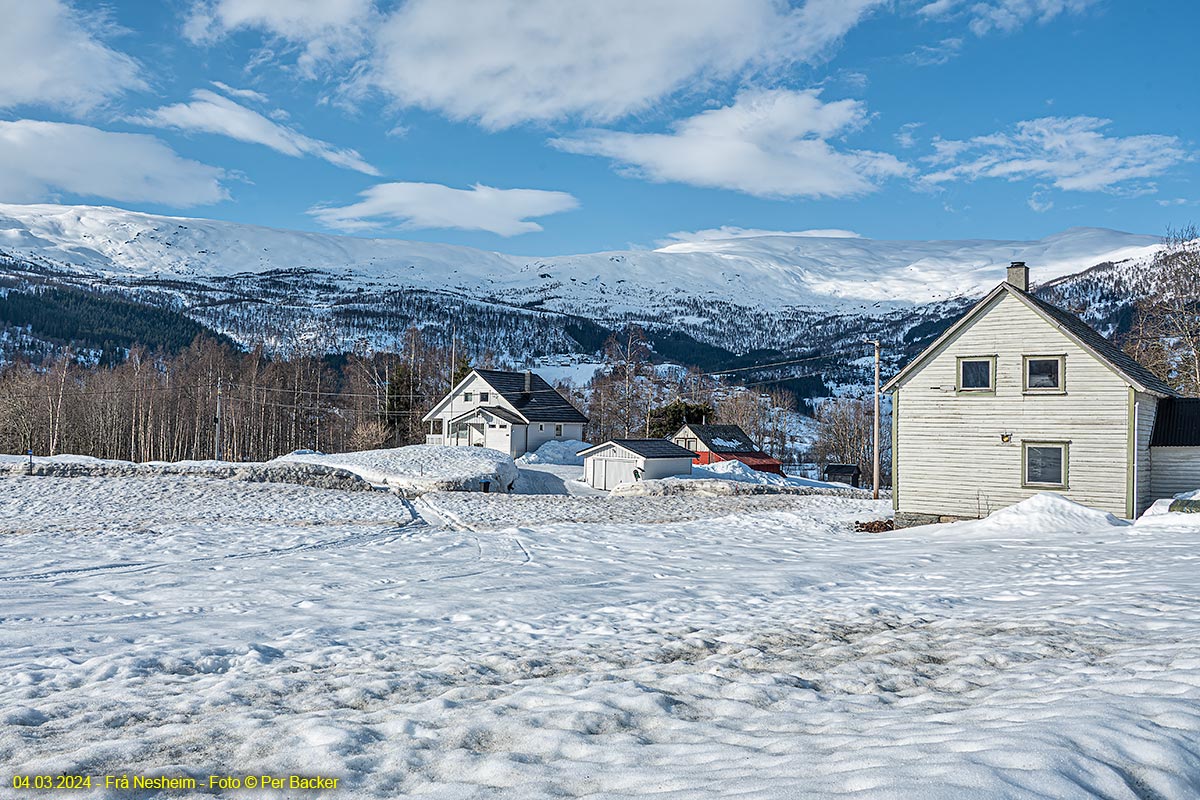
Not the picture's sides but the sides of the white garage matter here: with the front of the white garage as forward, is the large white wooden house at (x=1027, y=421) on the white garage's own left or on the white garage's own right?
on the white garage's own left

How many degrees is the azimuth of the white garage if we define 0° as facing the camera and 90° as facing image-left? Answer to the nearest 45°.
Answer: approximately 45°
